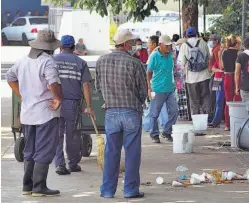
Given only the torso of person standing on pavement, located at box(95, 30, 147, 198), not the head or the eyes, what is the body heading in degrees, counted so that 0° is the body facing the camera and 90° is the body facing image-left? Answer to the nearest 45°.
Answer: approximately 180°

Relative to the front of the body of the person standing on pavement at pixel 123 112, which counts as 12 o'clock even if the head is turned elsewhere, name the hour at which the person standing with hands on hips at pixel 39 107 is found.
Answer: the person standing with hands on hips at pixel 39 107 is roughly at 9 o'clock from the person standing on pavement at pixel 123 112.

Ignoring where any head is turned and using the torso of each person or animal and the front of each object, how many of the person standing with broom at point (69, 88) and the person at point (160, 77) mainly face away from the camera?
1

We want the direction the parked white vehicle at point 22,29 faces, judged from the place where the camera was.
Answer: facing away from the viewer and to the left of the viewer

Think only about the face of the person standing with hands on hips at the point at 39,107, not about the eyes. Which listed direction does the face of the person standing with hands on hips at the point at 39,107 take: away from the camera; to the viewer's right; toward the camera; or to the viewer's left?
away from the camera

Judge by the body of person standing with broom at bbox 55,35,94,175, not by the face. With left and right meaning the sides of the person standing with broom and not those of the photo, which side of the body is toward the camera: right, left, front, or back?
back

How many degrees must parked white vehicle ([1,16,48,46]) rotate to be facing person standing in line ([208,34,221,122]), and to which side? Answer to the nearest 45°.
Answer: approximately 135° to its left

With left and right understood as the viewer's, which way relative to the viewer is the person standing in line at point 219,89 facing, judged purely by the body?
facing to the left of the viewer
